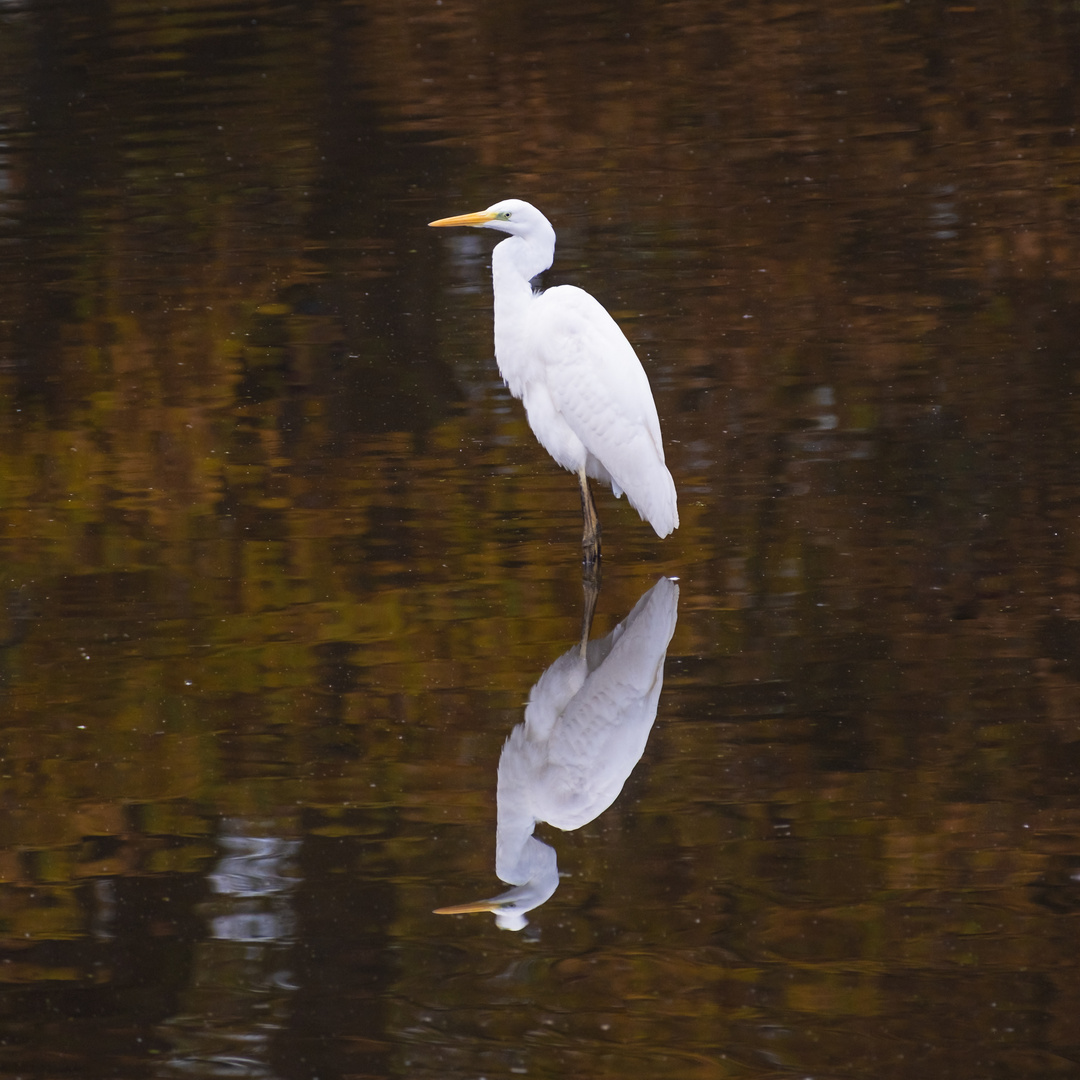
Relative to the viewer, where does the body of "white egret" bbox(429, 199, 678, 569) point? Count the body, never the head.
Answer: to the viewer's left
